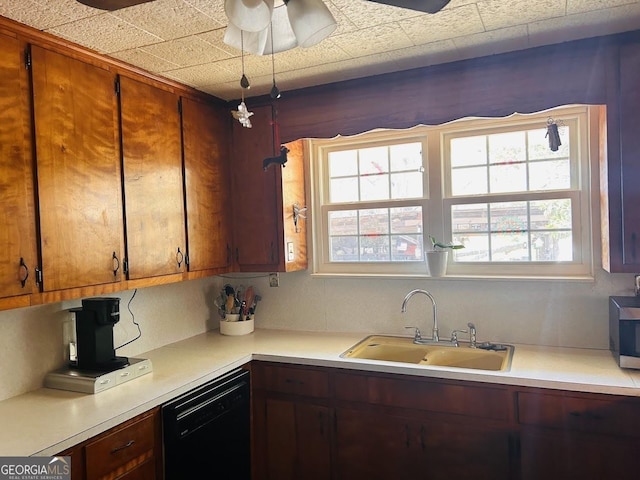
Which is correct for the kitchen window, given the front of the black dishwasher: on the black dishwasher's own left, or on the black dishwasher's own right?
on the black dishwasher's own left

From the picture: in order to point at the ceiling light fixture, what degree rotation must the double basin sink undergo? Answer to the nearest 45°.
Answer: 0° — it already faces it

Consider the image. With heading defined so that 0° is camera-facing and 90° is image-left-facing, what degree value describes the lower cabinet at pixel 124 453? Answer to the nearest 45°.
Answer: approximately 315°

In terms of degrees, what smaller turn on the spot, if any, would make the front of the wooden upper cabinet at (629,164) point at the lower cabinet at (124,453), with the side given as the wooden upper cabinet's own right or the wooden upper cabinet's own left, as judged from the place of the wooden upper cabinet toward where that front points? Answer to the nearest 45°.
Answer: approximately 45° to the wooden upper cabinet's own right

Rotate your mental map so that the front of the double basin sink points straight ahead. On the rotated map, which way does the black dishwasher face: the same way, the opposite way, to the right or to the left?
to the left

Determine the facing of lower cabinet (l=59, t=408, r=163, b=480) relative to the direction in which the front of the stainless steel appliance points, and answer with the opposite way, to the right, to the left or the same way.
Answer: to the left

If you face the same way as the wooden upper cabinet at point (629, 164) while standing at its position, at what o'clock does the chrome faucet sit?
The chrome faucet is roughly at 3 o'clock from the wooden upper cabinet.

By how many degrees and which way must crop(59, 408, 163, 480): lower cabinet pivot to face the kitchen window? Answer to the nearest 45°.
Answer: approximately 45° to its left
